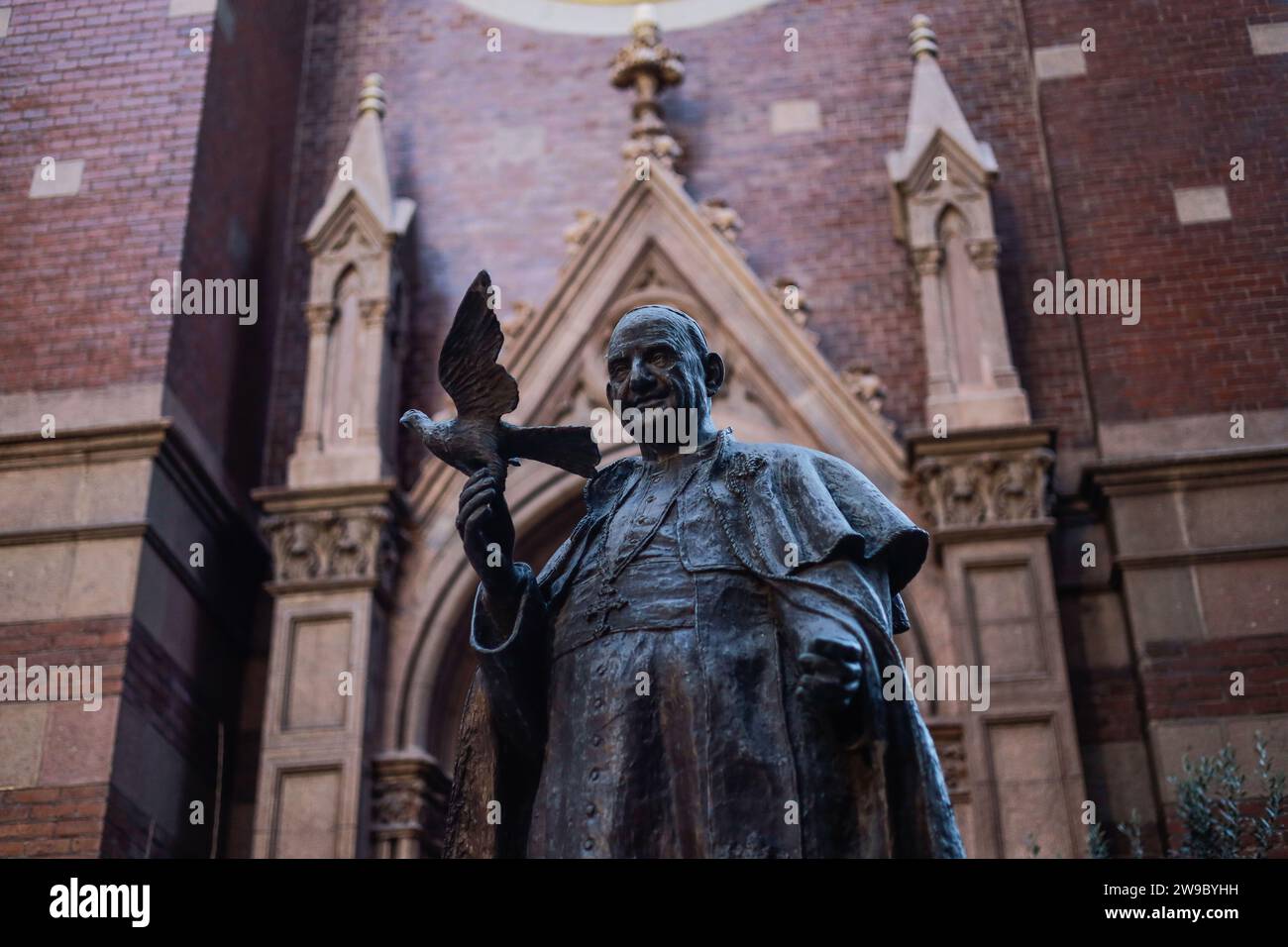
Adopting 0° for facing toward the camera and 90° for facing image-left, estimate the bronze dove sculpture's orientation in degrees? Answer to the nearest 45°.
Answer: approximately 90°

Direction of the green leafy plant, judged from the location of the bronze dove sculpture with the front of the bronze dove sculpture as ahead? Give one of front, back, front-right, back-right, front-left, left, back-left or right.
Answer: back-right
